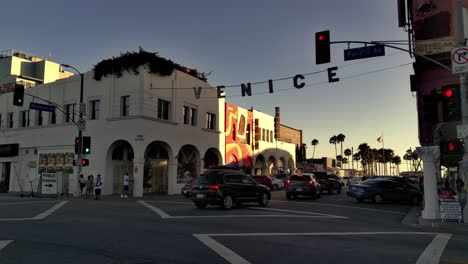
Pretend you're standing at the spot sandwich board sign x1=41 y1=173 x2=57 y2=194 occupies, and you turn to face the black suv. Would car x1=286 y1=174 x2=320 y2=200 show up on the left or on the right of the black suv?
left

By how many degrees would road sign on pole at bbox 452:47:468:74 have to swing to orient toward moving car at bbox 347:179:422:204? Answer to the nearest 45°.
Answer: approximately 180°

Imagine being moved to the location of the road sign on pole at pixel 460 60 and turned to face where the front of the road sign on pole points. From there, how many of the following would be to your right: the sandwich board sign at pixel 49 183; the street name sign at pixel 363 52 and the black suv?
3

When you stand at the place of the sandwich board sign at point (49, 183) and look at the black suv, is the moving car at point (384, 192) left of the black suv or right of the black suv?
left

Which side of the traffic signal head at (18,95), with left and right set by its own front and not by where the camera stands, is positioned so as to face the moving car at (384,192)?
left

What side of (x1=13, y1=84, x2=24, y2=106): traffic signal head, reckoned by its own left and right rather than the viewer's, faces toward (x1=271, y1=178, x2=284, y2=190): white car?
left

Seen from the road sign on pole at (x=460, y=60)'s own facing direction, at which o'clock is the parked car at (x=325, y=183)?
The parked car is roughly at 5 o'clock from the road sign on pole.

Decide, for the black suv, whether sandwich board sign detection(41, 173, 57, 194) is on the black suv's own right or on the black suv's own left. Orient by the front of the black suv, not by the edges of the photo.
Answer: on the black suv's own left
